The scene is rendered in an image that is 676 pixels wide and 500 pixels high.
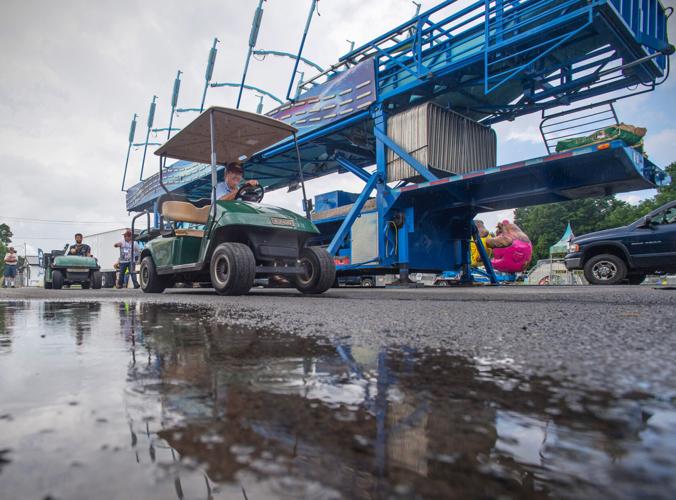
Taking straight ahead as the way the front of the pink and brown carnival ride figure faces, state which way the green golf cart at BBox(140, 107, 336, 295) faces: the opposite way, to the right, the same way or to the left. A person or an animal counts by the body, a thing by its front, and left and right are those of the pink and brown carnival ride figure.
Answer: the opposite way

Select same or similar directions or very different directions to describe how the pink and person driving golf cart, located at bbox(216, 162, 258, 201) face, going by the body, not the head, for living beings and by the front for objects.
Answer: very different directions

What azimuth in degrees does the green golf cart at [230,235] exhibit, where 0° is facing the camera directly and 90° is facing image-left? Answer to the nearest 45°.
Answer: approximately 315°

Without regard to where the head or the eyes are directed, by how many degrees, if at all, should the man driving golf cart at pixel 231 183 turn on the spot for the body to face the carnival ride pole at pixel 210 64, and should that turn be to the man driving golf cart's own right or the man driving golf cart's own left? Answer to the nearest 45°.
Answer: approximately 135° to the man driving golf cart's own left

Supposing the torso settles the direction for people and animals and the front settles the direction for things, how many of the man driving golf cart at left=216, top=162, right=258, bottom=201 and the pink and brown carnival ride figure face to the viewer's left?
1

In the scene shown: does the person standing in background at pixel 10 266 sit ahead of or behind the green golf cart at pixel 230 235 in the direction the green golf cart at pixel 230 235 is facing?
behind

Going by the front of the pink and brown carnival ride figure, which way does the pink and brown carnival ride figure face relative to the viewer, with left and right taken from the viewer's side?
facing to the left of the viewer
